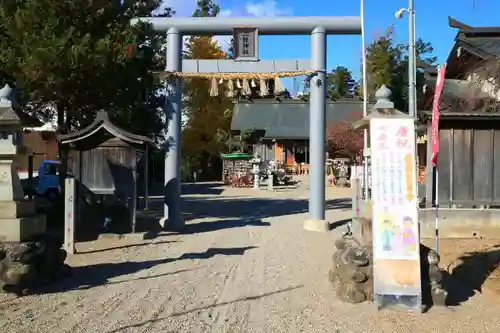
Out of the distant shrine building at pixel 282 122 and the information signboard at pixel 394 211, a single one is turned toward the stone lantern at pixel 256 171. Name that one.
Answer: the distant shrine building

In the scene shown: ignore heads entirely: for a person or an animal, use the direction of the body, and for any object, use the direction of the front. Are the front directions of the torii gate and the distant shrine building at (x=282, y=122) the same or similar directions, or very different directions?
same or similar directions

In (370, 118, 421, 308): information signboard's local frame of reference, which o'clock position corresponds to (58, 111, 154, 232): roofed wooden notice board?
The roofed wooden notice board is roughly at 4 o'clock from the information signboard.

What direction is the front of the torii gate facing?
toward the camera

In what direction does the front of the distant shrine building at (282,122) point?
toward the camera

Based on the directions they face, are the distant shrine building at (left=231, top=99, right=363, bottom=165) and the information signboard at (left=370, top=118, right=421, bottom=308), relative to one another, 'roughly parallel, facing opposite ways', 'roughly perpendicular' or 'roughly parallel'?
roughly parallel

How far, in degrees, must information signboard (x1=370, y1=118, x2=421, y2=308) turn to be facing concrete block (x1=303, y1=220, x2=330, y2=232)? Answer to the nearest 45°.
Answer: approximately 180°

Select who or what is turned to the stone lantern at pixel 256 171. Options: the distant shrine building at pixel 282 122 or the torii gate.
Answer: the distant shrine building

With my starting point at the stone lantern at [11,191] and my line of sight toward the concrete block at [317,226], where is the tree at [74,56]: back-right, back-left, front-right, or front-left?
front-left

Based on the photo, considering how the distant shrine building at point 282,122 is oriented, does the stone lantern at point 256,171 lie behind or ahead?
ahead

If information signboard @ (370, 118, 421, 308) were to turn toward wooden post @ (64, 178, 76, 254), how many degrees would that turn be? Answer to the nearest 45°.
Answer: approximately 90° to its right

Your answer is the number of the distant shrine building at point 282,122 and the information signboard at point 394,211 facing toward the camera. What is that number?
2

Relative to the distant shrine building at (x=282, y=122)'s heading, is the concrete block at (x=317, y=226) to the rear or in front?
in front

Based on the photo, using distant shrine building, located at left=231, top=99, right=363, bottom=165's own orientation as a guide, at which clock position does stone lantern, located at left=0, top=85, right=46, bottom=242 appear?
The stone lantern is roughly at 12 o'clock from the distant shrine building.

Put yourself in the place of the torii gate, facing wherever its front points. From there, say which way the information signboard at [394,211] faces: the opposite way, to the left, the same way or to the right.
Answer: the same way

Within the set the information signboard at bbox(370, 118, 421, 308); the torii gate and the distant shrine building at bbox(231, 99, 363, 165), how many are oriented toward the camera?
3

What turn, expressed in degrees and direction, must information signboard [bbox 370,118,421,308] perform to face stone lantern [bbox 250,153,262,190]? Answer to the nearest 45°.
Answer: approximately 180°

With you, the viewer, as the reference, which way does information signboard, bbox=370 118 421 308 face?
facing the viewer

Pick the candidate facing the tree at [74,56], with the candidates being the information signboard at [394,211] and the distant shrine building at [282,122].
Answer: the distant shrine building
